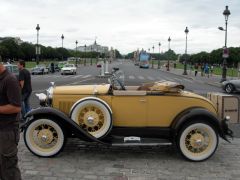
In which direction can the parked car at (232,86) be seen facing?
to the viewer's left

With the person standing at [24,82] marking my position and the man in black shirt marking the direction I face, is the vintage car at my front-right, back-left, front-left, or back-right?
front-left

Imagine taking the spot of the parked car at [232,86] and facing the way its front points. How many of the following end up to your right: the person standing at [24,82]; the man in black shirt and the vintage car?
0

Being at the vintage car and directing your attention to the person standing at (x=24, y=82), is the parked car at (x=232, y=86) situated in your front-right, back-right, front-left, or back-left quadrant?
back-right

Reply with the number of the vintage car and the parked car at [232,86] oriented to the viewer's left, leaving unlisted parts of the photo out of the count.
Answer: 2

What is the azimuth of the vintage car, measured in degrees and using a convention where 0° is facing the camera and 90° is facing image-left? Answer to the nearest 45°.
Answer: approximately 90°

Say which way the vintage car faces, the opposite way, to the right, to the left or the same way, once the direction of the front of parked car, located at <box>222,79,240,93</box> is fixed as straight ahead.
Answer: the same way

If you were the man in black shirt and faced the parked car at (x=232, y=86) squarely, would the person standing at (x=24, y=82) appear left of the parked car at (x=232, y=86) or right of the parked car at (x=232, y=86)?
left

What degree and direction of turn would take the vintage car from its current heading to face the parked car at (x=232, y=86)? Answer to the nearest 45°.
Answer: approximately 90° to its right

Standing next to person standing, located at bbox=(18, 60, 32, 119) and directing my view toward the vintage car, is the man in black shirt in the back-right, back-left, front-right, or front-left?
front-right

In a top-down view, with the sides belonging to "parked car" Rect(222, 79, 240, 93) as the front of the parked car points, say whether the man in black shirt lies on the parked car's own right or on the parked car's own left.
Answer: on the parked car's own left

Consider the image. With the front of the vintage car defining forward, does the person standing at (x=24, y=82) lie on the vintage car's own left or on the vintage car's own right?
on the vintage car's own right

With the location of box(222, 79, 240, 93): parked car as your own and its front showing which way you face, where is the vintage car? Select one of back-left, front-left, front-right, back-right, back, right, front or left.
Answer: left
